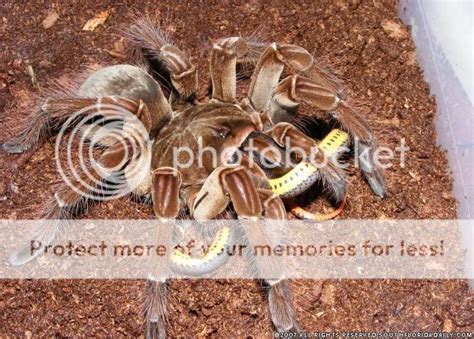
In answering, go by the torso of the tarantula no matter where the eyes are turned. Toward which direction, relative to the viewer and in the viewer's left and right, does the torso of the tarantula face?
facing the viewer and to the right of the viewer

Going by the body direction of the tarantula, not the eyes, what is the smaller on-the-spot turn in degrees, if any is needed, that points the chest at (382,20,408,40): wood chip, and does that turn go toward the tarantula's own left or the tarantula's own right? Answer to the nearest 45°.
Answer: approximately 90° to the tarantula's own left

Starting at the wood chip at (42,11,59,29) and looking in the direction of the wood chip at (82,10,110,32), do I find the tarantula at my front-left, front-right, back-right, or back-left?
front-right

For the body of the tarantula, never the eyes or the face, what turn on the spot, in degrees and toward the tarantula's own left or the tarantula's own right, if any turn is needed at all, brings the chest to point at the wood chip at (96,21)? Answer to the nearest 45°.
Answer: approximately 180°

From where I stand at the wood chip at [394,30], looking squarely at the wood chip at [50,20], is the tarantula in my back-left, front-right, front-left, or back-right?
front-left

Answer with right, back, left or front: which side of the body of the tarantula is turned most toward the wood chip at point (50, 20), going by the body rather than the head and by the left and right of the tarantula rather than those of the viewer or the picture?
back
